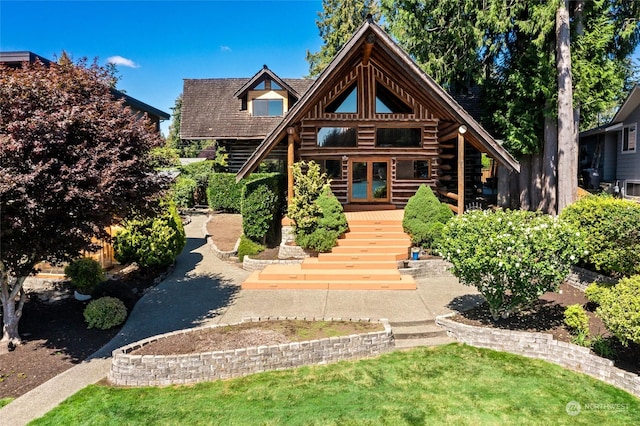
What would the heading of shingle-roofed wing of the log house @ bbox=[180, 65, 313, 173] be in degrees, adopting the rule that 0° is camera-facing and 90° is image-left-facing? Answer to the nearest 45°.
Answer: approximately 0°

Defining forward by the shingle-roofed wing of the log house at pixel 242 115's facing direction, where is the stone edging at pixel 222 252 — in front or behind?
in front

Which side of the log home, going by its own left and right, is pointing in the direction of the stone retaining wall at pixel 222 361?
front

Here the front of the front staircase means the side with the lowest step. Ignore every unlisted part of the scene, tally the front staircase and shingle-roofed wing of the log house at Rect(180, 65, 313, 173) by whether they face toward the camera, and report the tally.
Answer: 2

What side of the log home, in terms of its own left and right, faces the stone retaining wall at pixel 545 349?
front

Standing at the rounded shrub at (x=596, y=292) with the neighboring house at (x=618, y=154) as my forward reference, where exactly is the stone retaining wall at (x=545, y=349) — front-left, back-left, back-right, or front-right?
back-left

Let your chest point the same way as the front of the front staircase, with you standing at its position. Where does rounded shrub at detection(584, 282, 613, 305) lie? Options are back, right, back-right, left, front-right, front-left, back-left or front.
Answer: front-left

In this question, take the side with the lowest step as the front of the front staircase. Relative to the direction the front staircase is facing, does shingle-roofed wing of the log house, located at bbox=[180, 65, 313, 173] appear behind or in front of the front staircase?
behind

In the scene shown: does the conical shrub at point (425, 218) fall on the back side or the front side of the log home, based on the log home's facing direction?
on the front side

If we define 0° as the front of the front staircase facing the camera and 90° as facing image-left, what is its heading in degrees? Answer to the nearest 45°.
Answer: approximately 0°

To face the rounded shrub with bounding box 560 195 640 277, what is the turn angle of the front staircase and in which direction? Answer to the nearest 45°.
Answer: approximately 45° to its left

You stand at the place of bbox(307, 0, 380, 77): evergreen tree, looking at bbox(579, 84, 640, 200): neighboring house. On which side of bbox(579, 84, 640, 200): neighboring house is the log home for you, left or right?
right
